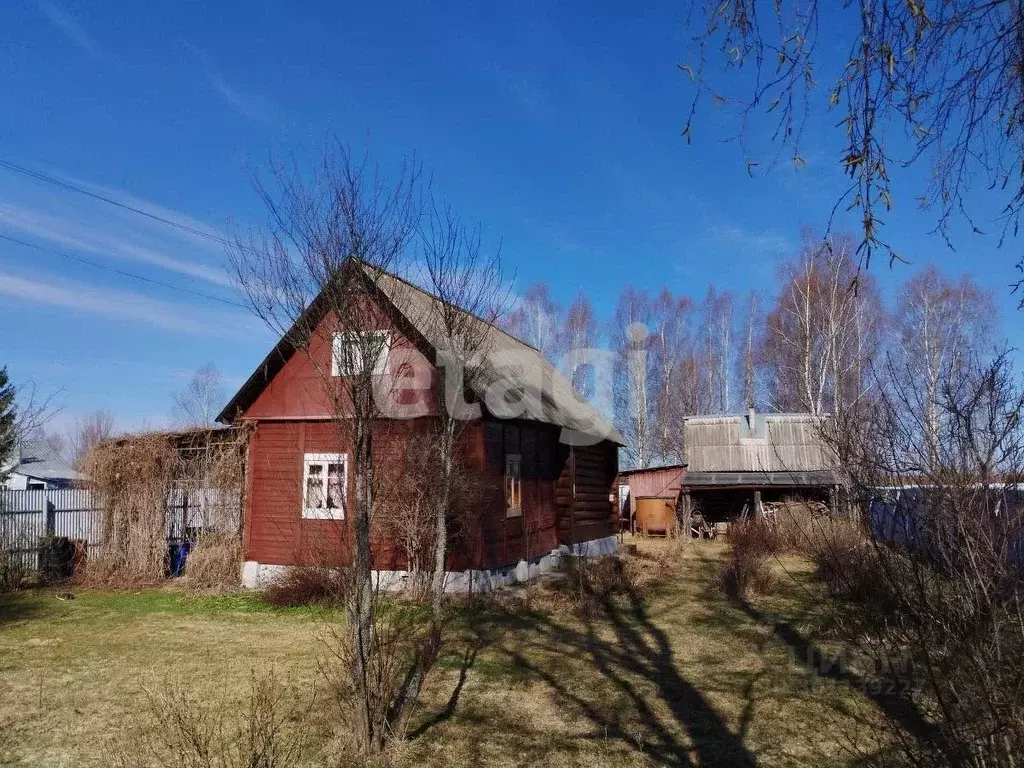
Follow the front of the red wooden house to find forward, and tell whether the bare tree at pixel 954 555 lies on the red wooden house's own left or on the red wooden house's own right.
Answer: on the red wooden house's own left

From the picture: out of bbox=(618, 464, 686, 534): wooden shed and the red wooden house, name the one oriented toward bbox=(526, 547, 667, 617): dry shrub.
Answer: the wooden shed

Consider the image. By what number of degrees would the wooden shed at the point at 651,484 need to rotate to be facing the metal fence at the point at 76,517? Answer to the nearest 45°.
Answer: approximately 45° to its right

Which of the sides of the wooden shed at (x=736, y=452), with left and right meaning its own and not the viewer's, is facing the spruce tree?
right

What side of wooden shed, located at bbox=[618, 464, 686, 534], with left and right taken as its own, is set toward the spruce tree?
right

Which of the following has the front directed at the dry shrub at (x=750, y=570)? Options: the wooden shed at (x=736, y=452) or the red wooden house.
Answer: the wooden shed

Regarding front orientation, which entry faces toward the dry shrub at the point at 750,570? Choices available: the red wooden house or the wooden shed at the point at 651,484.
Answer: the wooden shed

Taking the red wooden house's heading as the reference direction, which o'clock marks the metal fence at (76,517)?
The metal fence is roughly at 2 o'clock from the red wooden house.

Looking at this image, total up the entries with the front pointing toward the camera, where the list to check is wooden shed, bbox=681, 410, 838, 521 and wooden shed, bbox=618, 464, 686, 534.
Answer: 2

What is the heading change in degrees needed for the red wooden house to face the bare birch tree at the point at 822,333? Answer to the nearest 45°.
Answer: approximately 180°
